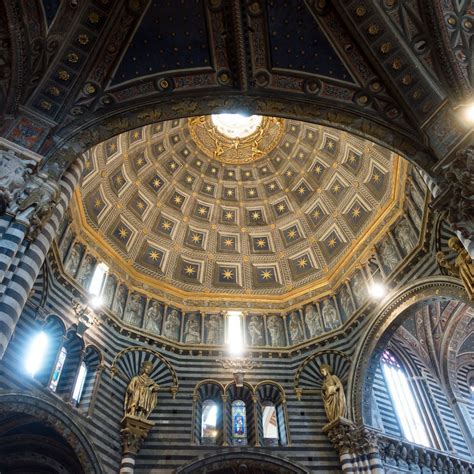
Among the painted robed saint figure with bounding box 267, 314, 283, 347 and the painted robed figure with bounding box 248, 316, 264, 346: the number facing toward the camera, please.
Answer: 2

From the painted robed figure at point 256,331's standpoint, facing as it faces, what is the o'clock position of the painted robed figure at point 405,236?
the painted robed figure at point 405,236 is roughly at 10 o'clock from the painted robed figure at point 256,331.

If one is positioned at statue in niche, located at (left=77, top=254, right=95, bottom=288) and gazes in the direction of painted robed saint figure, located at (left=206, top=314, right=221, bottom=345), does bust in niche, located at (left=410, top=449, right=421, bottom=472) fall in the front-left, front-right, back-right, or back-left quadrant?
front-right

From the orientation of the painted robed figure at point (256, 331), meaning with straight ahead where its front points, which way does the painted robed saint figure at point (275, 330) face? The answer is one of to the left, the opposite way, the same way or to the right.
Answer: the same way

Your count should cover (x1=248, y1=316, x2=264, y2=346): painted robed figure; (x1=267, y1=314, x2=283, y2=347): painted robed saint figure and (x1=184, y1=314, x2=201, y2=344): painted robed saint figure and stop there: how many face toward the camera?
3

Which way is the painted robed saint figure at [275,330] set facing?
toward the camera

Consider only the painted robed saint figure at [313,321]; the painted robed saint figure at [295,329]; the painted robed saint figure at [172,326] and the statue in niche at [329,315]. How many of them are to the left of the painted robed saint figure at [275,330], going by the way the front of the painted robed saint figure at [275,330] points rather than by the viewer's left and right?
3

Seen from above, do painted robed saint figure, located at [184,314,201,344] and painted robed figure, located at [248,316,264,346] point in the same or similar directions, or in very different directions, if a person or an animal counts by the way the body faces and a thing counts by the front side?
same or similar directions

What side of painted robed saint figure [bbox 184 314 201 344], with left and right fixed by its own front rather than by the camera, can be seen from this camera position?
front

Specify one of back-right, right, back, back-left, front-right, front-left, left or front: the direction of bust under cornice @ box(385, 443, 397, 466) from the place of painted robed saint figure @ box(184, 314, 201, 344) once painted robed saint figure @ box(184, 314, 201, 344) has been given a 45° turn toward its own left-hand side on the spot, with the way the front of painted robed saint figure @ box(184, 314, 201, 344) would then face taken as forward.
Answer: front-left

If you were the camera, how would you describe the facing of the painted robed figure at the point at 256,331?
facing the viewer

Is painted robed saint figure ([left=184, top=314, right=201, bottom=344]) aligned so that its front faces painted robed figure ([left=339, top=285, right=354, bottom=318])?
no

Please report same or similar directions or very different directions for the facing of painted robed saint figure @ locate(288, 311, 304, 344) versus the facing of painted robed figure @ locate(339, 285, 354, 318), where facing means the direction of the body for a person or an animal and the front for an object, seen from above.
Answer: same or similar directions

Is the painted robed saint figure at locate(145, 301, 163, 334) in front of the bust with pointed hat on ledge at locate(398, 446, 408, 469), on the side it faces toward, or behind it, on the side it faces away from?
in front

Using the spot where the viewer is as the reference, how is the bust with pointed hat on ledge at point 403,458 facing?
facing the viewer and to the left of the viewer

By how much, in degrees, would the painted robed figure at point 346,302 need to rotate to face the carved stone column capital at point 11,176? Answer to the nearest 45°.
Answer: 0° — it already faces it
